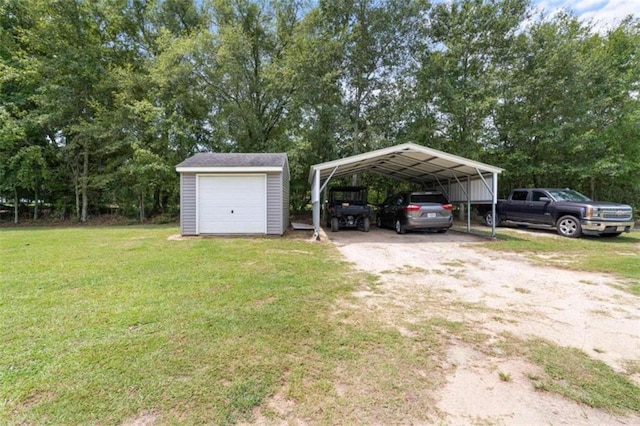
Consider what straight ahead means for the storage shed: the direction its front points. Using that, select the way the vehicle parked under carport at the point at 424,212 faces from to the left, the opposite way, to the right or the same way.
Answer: the opposite way

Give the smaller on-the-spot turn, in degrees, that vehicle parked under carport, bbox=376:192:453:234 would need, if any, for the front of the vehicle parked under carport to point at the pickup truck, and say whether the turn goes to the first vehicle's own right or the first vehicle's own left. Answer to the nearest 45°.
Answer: approximately 135° to the first vehicle's own right

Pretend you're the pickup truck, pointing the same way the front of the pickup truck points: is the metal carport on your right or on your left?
on your right

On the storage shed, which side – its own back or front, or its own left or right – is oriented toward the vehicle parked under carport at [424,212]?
left

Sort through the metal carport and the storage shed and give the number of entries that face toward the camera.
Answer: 2

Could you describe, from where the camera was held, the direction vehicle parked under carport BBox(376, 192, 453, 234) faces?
facing away from the viewer and to the left of the viewer

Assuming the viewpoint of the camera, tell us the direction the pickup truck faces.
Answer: facing the viewer and to the right of the viewer

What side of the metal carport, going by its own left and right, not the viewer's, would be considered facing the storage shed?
right
